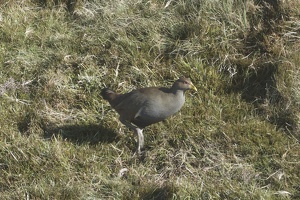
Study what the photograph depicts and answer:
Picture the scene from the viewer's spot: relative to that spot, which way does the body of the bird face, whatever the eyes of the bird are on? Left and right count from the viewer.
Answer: facing to the right of the viewer
